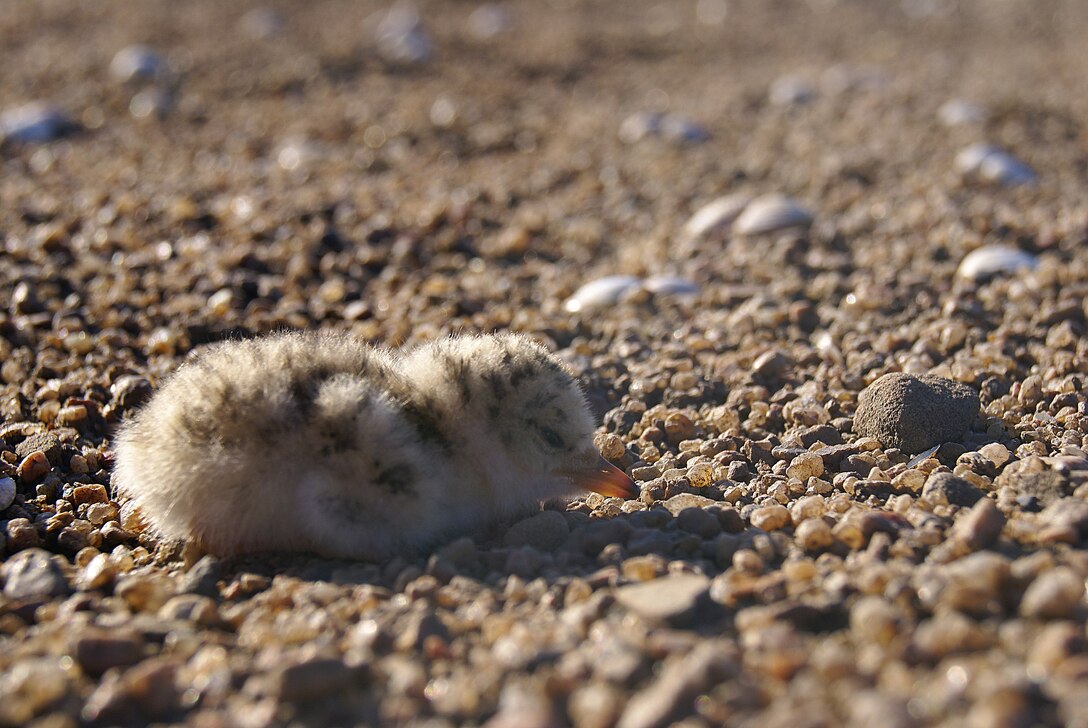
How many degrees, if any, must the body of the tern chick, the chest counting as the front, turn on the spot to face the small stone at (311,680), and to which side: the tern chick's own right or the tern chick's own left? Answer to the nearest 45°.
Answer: approximately 90° to the tern chick's own right

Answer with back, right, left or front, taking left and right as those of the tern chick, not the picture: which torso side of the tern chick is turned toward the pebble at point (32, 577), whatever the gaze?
back

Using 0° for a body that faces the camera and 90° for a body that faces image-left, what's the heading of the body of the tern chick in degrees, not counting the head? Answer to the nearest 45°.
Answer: approximately 270°

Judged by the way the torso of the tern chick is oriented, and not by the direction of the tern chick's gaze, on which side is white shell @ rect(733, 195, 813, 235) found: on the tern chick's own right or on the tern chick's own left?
on the tern chick's own left

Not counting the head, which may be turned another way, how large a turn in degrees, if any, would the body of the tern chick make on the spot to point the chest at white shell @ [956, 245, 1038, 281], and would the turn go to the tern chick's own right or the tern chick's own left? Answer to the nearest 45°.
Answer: approximately 45° to the tern chick's own left

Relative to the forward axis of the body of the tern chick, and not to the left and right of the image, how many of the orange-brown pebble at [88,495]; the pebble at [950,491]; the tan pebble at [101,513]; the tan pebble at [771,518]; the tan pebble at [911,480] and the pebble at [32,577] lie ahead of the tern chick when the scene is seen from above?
3

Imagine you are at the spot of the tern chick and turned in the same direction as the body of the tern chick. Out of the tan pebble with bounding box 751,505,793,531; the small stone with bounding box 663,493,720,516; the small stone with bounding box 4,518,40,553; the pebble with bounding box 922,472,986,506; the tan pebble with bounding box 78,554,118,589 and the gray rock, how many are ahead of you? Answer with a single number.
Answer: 4

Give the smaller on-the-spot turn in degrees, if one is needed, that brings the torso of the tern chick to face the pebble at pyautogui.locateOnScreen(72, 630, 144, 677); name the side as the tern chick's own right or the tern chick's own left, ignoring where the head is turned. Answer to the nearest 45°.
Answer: approximately 135° to the tern chick's own right

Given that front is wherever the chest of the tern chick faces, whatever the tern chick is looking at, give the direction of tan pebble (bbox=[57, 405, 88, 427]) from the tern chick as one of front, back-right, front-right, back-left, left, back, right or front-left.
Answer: back-left

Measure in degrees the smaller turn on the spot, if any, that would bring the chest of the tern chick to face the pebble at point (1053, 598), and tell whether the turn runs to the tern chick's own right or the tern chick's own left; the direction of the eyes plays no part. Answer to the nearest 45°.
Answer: approximately 45° to the tern chick's own right

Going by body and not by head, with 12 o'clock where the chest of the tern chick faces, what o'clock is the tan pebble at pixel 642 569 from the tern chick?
The tan pebble is roughly at 1 o'clock from the tern chick.

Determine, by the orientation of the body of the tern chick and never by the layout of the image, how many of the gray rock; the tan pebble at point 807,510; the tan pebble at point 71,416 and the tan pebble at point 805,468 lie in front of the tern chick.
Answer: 3
